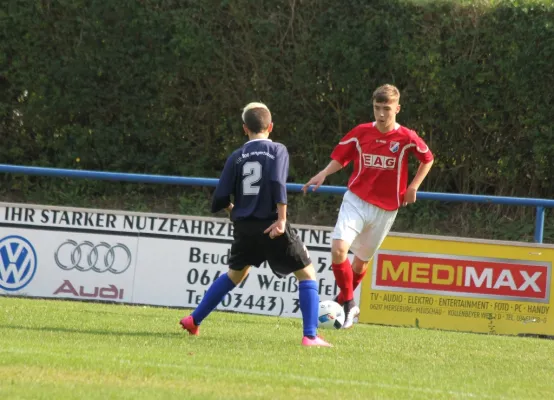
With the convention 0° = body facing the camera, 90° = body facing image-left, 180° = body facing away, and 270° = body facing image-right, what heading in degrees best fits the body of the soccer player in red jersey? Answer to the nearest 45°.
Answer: approximately 0°

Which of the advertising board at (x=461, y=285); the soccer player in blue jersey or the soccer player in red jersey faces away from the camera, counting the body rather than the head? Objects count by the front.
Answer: the soccer player in blue jersey

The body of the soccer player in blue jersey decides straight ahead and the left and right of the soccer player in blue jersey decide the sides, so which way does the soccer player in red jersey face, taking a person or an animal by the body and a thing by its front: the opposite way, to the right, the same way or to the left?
the opposite way

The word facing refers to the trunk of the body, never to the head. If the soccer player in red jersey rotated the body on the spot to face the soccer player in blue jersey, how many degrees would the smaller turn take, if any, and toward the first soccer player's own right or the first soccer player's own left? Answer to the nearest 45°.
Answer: approximately 45° to the first soccer player's own right

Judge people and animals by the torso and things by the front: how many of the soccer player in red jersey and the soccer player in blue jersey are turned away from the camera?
1

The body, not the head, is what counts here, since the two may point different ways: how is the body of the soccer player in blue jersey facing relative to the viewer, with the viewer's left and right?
facing away from the viewer
